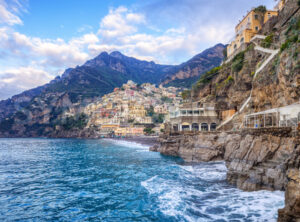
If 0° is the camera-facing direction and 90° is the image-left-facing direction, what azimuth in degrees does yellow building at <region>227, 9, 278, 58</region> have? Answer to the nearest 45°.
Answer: approximately 45°
